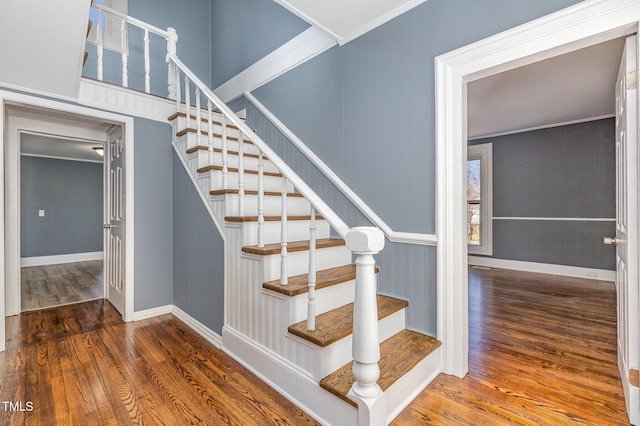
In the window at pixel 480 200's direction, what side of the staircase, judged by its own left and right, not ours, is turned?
left

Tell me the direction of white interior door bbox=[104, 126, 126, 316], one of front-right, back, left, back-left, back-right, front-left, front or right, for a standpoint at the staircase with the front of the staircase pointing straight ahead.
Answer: back

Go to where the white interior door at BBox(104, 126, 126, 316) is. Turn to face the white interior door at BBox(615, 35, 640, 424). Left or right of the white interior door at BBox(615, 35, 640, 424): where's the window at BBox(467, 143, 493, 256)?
left

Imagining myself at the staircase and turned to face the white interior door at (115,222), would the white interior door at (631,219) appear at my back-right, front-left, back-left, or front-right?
back-right

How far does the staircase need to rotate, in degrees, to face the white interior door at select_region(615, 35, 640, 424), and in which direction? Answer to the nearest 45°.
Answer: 0° — it already faces it

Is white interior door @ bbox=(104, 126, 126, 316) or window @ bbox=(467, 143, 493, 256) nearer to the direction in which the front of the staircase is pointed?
the window

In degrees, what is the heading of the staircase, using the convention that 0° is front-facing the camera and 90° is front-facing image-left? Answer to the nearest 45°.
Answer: approximately 315°

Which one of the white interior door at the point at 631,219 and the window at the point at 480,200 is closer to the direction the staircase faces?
the white interior door
